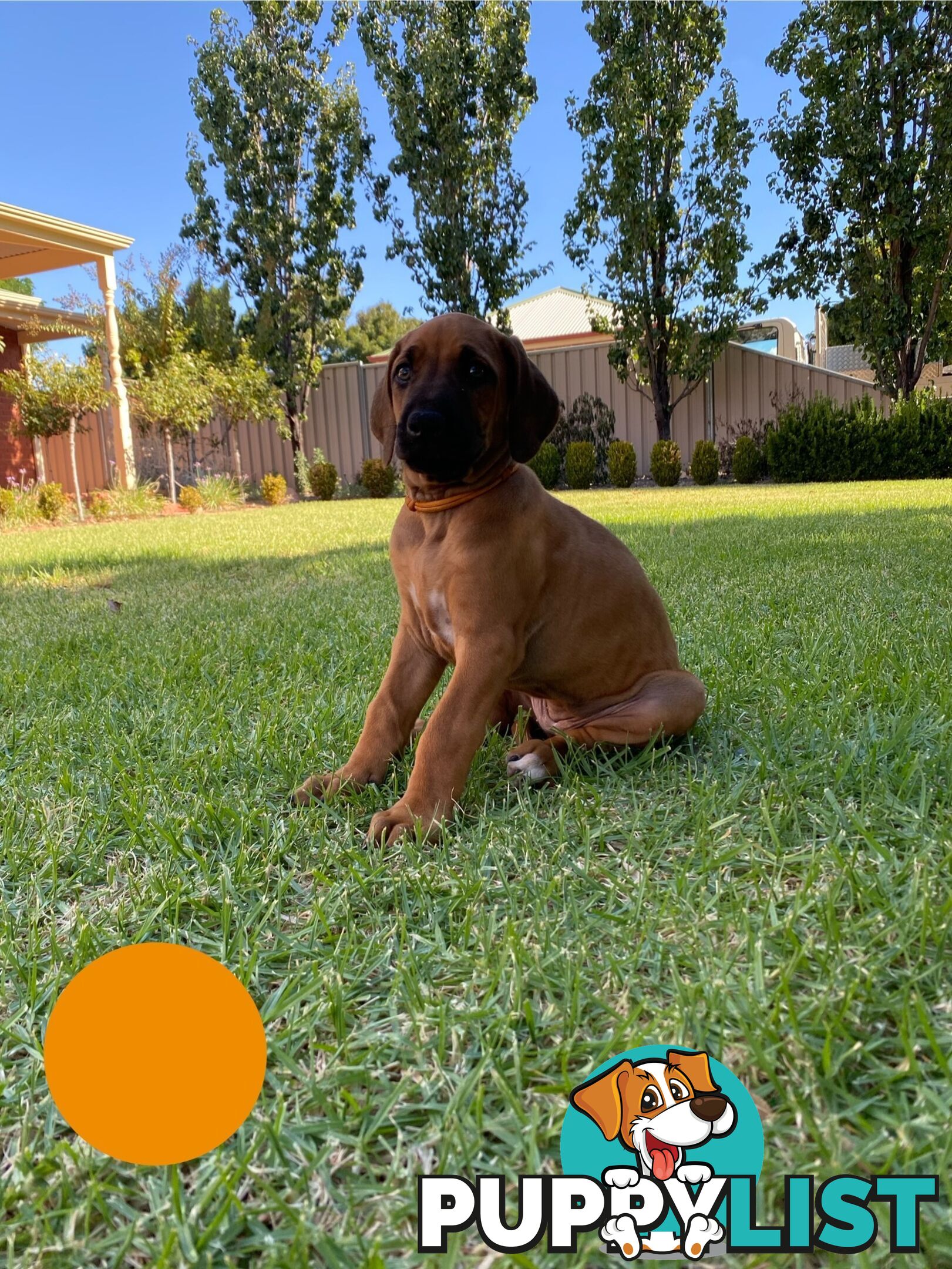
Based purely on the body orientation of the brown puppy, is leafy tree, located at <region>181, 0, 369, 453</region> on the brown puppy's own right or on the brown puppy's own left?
on the brown puppy's own right

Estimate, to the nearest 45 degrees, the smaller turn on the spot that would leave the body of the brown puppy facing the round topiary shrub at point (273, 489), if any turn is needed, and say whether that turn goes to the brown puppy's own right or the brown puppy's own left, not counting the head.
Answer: approximately 135° to the brown puppy's own right

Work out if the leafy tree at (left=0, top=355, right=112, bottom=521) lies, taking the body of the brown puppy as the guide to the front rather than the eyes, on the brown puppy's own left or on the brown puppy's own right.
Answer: on the brown puppy's own right

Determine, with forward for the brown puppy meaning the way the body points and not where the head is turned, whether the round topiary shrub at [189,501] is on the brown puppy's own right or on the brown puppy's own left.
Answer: on the brown puppy's own right

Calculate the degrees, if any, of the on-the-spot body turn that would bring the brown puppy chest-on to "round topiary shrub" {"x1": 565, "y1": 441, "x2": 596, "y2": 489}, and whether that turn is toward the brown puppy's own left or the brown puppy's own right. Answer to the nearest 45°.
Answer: approximately 135° to the brown puppy's own right

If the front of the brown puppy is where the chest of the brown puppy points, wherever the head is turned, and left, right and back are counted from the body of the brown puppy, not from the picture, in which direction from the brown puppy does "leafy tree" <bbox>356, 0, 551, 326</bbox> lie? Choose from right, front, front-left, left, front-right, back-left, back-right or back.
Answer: back-right

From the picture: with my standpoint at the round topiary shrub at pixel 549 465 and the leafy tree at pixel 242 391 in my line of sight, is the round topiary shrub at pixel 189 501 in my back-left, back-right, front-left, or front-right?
front-left

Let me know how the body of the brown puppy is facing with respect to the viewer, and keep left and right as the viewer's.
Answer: facing the viewer and to the left of the viewer

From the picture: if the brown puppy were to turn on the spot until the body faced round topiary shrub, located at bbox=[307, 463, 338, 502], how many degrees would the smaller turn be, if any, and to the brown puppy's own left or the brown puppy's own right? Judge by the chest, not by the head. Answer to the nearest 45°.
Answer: approximately 135° to the brown puppy's own right

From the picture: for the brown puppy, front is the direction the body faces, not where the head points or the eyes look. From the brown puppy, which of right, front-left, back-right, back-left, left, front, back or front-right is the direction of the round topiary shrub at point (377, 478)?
back-right

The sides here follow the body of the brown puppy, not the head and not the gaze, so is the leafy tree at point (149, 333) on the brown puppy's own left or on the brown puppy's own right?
on the brown puppy's own right

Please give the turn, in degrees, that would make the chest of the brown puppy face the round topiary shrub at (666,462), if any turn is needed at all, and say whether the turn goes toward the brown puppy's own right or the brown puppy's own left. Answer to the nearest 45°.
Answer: approximately 135° to the brown puppy's own right

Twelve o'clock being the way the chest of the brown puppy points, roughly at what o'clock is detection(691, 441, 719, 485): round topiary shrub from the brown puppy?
The round topiary shrub is roughly at 5 o'clock from the brown puppy.
